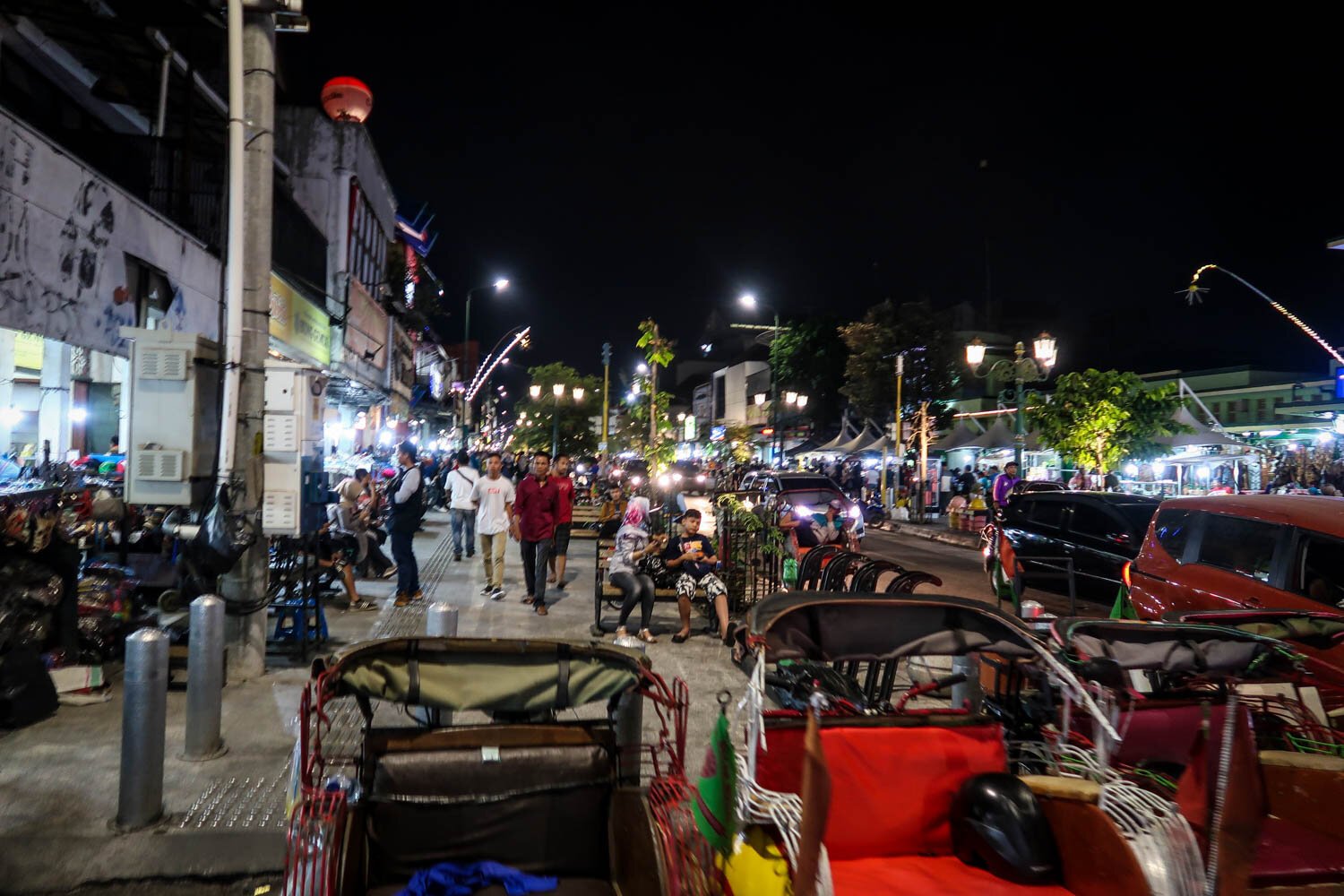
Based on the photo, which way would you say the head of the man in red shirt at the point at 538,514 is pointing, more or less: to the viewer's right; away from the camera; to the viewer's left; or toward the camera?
toward the camera

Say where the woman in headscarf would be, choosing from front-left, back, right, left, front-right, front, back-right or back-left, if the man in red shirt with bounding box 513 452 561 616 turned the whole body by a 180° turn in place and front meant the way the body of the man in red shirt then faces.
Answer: back-right

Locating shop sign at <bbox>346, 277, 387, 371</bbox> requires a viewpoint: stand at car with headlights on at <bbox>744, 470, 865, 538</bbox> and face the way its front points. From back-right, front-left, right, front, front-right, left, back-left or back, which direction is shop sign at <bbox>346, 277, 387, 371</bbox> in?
back-right

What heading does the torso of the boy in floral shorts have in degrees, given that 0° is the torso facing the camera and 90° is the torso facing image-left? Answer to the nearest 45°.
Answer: approximately 0°

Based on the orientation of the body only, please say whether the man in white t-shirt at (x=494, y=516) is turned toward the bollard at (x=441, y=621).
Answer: yes

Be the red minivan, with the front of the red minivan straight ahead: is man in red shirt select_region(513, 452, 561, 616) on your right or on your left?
on your right

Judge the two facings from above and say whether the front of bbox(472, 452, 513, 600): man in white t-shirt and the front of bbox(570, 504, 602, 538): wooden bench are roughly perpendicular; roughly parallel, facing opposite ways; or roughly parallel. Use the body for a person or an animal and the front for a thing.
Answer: roughly parallel

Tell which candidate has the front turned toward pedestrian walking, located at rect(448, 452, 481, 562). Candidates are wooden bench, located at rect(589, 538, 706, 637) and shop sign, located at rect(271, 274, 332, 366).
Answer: the shop sign

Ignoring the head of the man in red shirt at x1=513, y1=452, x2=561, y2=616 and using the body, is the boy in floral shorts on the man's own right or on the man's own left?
on the man's own left

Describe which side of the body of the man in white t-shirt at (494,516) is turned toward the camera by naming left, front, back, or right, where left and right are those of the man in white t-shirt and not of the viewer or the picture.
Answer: front

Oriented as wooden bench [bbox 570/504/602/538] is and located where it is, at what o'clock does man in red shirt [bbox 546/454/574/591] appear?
The man in red shirt is roughly at 12 o'clock from the wooden bench.

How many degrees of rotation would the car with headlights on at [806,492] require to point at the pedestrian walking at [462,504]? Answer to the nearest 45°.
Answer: approximately 90° to its right

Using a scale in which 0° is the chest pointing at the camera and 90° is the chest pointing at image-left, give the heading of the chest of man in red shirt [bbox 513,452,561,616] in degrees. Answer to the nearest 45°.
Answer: approximately 0°

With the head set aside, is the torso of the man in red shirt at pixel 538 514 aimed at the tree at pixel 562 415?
no

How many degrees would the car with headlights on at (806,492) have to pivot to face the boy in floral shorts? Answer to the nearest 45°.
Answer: approximately 45° to its right

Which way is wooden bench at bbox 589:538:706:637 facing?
toward the camera

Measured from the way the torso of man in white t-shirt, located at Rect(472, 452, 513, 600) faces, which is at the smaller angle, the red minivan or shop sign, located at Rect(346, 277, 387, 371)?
the red minivan

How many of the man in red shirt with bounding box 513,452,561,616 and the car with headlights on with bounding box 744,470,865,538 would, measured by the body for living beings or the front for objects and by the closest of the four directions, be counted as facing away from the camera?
0

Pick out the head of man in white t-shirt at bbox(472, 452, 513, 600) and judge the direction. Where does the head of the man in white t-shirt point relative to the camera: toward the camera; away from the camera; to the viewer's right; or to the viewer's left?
toward the camera
